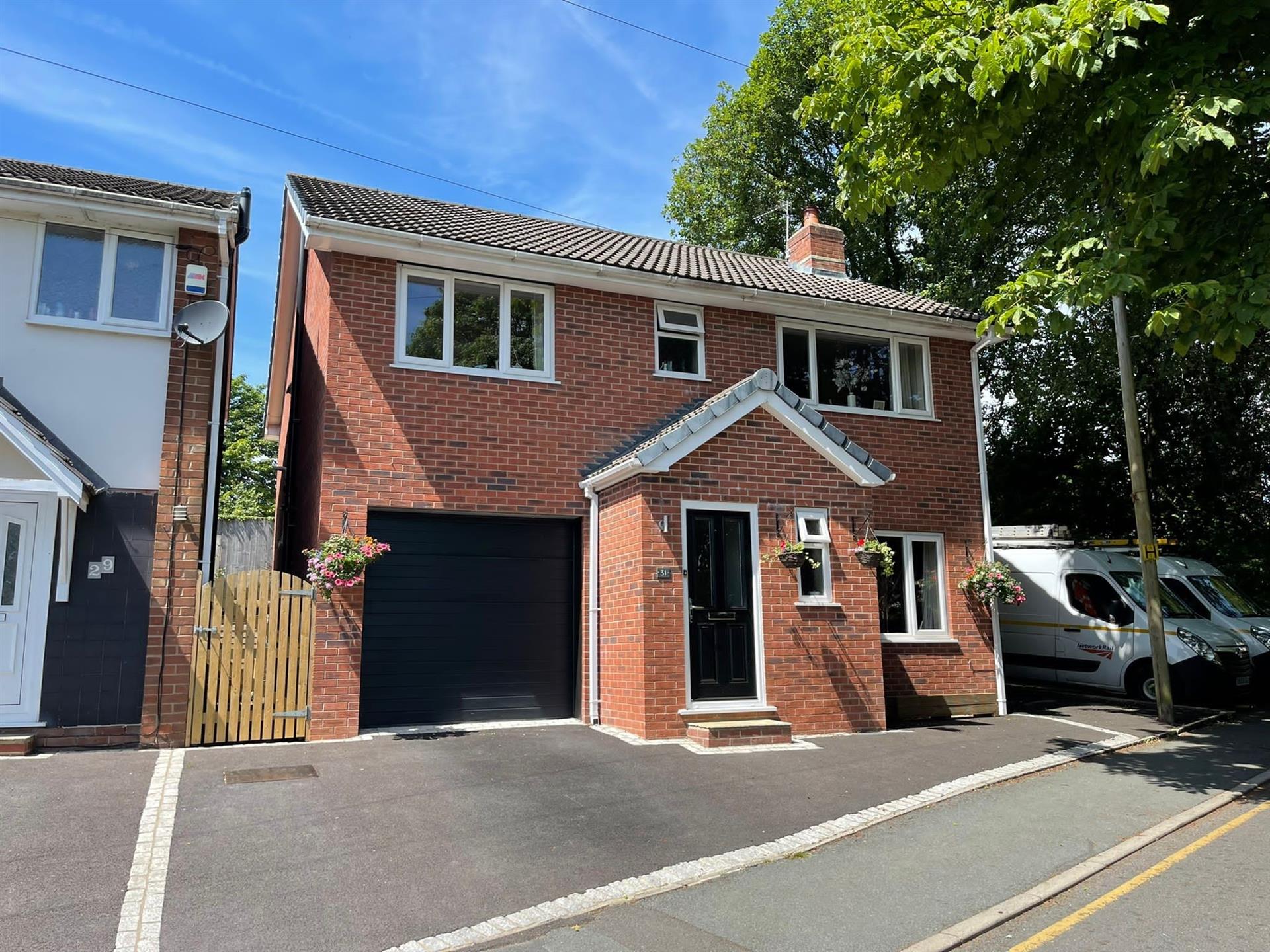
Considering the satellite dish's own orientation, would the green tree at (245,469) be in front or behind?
behind

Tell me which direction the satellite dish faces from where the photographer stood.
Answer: facing the viewer and to the left of the viewer

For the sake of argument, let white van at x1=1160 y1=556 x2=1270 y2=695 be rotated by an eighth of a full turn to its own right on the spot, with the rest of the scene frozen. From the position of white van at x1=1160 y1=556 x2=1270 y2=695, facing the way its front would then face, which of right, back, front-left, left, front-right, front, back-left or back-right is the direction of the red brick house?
front-right

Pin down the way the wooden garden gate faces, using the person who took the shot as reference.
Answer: facing the viewer

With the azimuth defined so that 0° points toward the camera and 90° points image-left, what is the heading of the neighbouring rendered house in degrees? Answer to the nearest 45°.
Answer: approximately 0°

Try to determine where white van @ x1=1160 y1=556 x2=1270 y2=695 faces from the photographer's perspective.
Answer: facing the viewer and to the right of the viewer

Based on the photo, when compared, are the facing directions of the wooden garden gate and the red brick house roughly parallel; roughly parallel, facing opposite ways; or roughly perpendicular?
roughly parallel

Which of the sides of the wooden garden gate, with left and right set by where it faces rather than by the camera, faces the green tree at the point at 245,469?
back

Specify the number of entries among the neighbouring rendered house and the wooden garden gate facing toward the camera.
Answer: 2

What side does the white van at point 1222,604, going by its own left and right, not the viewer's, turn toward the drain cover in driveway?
right

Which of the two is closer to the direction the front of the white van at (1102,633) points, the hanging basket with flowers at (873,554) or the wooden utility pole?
the wooden utility pole

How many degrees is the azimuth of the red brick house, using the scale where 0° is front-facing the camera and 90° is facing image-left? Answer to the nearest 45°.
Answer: approximately 315°
